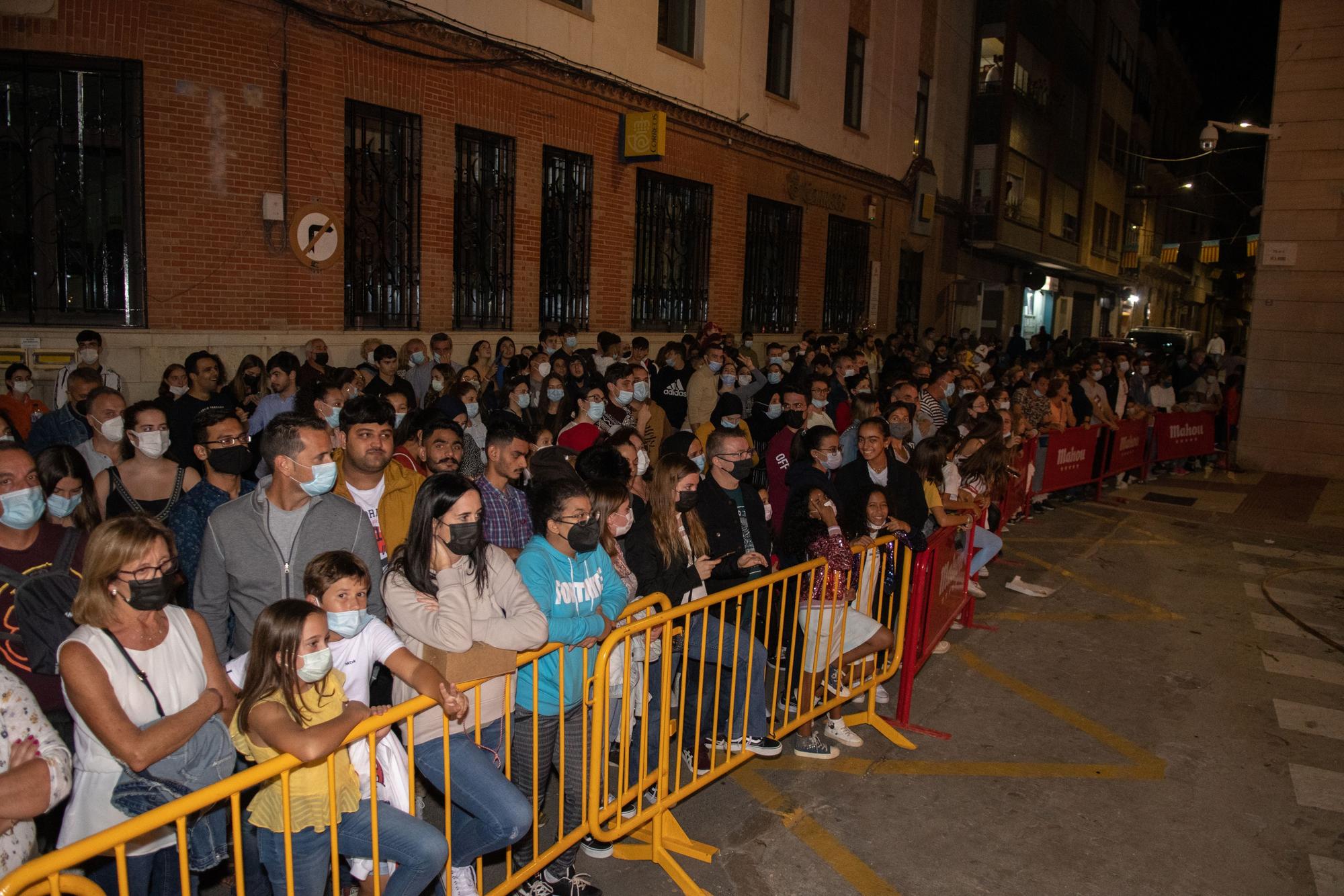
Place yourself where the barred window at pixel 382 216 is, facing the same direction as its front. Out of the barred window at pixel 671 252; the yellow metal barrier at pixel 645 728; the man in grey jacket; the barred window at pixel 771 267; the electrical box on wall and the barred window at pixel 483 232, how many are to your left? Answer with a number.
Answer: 3

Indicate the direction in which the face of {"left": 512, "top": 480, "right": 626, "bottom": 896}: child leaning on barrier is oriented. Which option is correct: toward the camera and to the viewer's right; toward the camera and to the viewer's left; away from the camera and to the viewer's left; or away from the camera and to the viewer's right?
toward the camera and to the viewer's right

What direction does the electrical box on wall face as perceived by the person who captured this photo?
facing the viewer and to the right of the viewer

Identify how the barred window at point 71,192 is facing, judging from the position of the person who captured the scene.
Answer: facing the viewer

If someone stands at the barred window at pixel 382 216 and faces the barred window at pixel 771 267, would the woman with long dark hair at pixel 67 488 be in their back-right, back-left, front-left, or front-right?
back-right

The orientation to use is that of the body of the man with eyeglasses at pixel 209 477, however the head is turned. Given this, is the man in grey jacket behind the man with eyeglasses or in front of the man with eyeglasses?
in front

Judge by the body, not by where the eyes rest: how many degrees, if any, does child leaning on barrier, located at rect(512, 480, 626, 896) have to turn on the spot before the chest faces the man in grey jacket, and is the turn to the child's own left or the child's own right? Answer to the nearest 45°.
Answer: approximately 135° to the child's own right

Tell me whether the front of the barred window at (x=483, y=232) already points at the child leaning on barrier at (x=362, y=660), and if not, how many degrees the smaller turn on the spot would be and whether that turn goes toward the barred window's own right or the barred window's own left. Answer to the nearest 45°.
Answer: approximately 45° to the barred window's own right

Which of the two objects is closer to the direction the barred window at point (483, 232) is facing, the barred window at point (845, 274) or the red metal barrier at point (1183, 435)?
the red metal barrier

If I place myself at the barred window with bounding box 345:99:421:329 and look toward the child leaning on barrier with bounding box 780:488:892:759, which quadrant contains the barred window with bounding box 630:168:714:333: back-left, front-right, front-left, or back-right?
back-left
